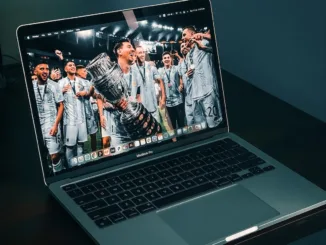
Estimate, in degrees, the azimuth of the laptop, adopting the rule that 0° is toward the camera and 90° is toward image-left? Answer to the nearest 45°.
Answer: approximately 315°
